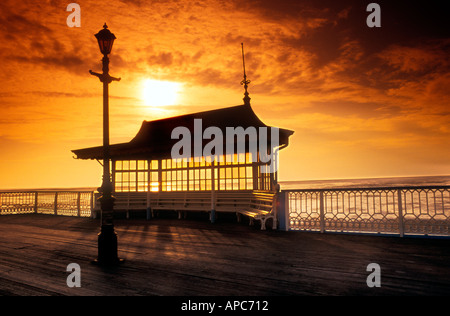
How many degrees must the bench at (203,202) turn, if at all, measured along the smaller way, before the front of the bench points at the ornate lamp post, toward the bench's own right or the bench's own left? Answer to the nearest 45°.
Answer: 0° — it already faces it

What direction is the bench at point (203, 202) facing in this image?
toward the camera

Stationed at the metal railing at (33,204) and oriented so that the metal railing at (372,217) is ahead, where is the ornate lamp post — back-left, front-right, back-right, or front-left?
front-right

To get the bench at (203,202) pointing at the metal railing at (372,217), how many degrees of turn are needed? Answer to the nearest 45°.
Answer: approximately 45° to its left
